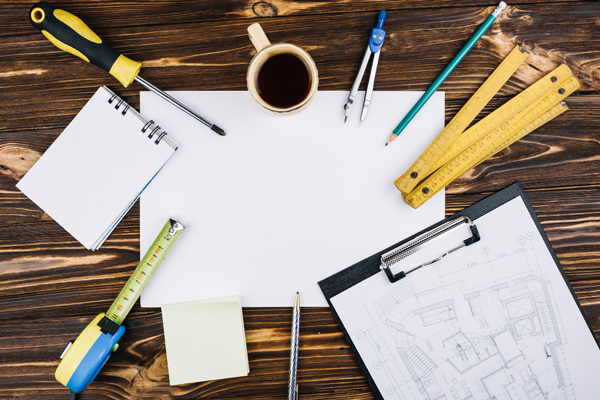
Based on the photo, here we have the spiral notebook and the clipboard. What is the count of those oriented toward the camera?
2

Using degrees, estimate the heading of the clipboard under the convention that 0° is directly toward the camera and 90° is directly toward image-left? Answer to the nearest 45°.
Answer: approximately 0°

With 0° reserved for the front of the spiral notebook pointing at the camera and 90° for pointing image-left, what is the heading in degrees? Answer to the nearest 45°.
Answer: approximately 0°
